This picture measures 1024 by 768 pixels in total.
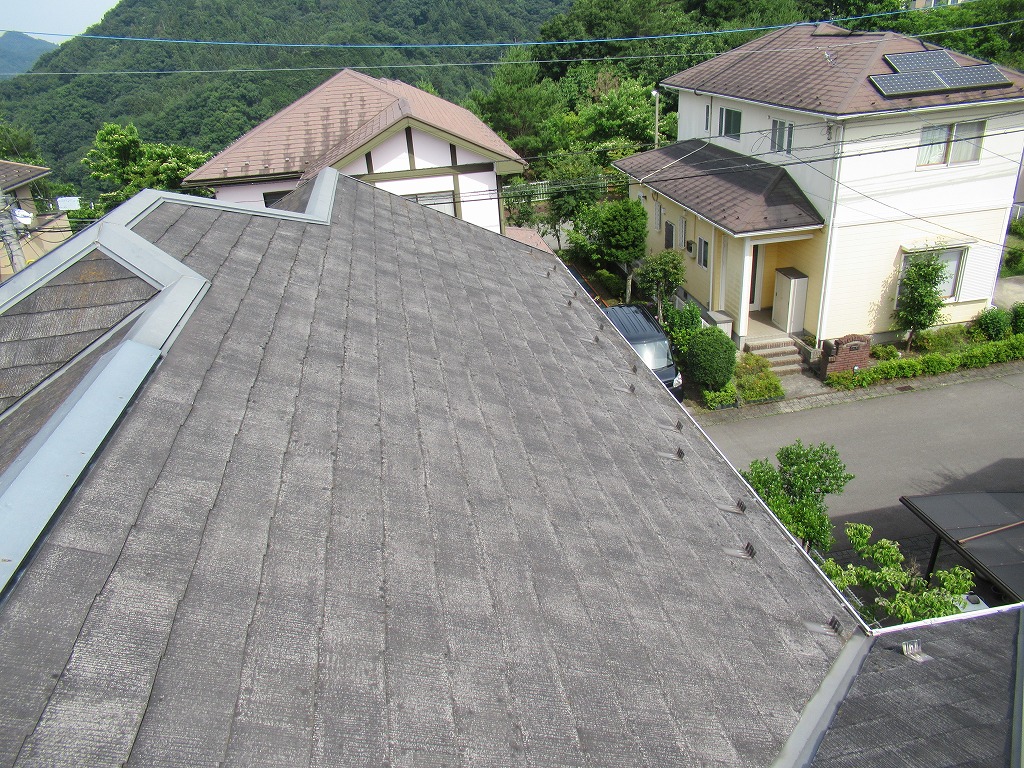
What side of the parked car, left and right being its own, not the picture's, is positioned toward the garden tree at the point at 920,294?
left

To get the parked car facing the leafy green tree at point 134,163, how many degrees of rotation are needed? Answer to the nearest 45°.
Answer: approximately 180°

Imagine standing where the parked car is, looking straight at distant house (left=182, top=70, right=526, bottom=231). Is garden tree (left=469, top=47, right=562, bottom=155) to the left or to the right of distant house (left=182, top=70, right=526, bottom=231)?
right

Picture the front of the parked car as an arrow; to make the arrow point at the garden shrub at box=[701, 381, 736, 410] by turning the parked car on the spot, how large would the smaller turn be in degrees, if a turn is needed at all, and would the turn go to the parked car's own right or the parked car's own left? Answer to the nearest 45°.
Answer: approximately 45° to the parked car's own left

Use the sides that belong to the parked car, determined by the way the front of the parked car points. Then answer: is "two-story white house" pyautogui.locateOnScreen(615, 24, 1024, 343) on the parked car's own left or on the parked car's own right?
on the parked car's own left

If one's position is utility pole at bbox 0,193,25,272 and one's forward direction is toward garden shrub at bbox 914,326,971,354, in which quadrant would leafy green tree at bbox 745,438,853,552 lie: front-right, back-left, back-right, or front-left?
front-right

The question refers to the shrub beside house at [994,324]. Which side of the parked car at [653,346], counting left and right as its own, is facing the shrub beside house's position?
left

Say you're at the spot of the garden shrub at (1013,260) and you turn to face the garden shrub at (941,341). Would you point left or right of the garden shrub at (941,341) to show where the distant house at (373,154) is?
right

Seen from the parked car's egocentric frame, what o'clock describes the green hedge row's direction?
The green hedge row is roughly at 10 o'clock from the parked car.

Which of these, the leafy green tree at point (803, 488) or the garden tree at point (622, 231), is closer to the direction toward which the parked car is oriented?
the leafy green tree

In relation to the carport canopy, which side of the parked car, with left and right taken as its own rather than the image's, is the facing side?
front

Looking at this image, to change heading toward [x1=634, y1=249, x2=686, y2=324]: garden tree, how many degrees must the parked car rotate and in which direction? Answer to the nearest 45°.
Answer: approximately 135° to its left

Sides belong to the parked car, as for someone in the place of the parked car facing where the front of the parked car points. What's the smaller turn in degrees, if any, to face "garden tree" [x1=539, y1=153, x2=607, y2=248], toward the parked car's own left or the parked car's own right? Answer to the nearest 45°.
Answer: approximately 135° to the parked car's own left

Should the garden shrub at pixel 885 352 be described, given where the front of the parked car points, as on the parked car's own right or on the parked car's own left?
on the parked car's own left

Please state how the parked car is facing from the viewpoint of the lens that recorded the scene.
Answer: facing the viewer and to the right of the viewer

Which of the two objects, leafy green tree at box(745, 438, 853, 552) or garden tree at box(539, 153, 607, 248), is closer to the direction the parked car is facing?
the leafy green tree

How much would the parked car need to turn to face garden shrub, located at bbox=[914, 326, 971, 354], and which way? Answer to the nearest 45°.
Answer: approximately 90° to its left

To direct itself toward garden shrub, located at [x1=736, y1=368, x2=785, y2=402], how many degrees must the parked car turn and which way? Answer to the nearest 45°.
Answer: approximately 45° to its left

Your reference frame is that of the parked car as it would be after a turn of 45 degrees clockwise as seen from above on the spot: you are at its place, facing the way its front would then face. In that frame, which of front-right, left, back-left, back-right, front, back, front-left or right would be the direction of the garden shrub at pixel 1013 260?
back-left
